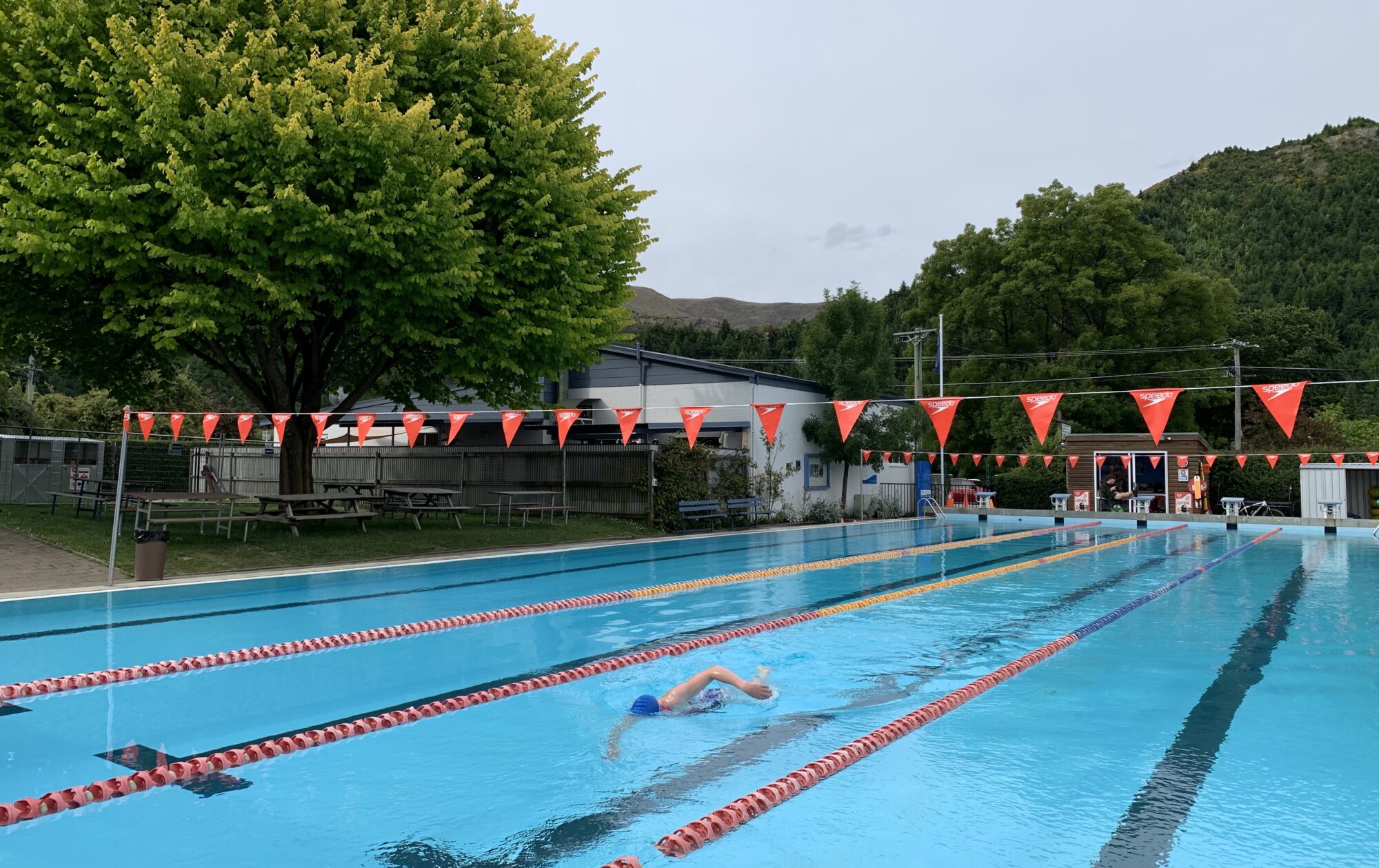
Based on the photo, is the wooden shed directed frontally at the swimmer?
yes

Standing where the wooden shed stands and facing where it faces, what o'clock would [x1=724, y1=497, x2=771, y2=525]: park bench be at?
The park bench is roughly at 1 o'clock from the wooden shed.

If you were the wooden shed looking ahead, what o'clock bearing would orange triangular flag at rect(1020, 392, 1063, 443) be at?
The orange triangular flag is roughly at 12 o'clock from the wooden shed.

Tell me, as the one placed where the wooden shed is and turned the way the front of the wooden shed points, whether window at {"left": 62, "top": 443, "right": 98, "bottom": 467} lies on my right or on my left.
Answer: on my right

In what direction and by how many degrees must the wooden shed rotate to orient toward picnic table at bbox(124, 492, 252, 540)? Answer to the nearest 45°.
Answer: approximately 45° to its right

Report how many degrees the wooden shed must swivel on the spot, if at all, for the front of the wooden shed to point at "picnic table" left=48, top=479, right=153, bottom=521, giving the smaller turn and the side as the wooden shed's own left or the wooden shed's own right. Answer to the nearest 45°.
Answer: approximately 45° to the wooden shed's own right

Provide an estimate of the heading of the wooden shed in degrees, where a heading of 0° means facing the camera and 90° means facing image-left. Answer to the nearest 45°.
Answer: approximately 0°
